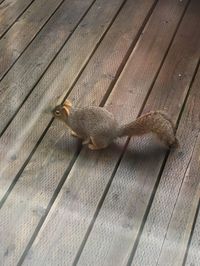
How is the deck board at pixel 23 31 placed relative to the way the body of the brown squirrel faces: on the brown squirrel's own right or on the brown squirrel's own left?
on the brown squirrel's own right

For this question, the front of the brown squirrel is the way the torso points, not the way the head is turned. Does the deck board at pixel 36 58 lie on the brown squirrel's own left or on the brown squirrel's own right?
on the brown squirrel's own right

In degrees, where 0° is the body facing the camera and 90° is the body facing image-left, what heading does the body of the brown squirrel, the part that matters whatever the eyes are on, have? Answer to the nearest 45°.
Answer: approximately 90°
